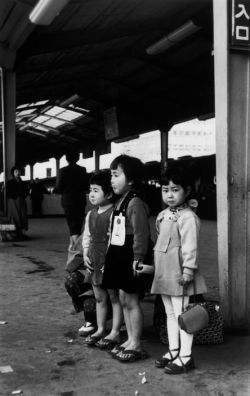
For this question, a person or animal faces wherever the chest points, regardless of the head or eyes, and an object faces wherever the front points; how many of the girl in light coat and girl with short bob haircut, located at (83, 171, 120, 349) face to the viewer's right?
0

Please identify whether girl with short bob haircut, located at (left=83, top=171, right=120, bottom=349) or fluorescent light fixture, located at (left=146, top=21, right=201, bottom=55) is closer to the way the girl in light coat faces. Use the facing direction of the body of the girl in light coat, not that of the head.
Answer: the girl with short bob haircut

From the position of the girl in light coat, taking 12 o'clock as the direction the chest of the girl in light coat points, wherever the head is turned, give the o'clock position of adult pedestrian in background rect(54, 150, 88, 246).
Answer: The adult pedestrian in background is roughly at 4 o'clock from the girl in light coat.

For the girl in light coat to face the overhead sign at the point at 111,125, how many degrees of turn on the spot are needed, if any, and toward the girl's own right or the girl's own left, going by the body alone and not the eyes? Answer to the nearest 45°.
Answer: approximately 135° to the girl's own right

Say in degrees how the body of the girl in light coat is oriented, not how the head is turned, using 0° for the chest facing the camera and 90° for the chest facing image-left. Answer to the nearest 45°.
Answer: approximately 45°

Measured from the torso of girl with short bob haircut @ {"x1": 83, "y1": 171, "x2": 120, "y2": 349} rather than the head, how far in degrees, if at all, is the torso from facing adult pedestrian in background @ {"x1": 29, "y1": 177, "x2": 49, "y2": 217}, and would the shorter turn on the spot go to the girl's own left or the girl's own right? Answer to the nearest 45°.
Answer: approximately 135° to the girl's own right

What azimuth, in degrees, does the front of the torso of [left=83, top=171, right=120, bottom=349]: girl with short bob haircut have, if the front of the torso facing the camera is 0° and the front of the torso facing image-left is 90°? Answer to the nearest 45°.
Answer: approximately 45°

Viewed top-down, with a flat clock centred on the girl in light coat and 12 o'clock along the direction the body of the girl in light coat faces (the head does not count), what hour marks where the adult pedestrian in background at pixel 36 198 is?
The adult pedestrian in background is roughly at 4 o'clock from the girl in light coat.
